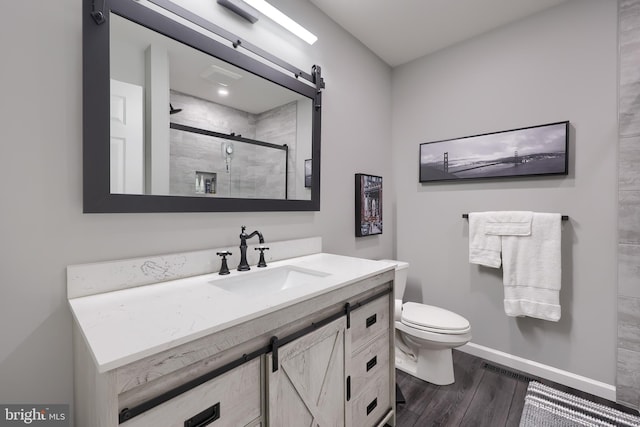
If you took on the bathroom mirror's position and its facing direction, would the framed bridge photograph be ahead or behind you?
ahead

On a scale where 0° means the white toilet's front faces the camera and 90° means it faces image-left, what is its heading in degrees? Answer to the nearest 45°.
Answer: approximately 315°

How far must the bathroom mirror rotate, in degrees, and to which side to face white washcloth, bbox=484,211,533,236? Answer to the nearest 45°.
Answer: approximately 45° to its left

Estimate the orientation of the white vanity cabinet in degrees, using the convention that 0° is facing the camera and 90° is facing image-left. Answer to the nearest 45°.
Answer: approximately 315°

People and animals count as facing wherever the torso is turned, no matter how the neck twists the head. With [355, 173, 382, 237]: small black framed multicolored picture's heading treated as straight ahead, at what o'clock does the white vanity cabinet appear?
The white vanity cabinet is roughly at 2 o'clock from the small black framed multicolored picture.

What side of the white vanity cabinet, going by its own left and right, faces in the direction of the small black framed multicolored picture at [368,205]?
left

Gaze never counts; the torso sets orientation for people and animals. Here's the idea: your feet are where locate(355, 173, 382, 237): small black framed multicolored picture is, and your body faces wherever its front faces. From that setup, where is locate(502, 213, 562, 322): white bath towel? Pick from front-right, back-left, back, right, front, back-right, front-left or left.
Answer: front-left

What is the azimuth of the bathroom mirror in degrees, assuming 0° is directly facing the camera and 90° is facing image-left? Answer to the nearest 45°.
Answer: approximately 315°

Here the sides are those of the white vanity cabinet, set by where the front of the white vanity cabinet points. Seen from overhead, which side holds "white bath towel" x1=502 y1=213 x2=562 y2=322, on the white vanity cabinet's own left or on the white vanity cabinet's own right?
on the white vanity cabinet's own left

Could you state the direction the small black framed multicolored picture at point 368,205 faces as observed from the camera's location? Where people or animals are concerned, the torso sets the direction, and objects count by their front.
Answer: facing the viewer and to the right of the viewer
